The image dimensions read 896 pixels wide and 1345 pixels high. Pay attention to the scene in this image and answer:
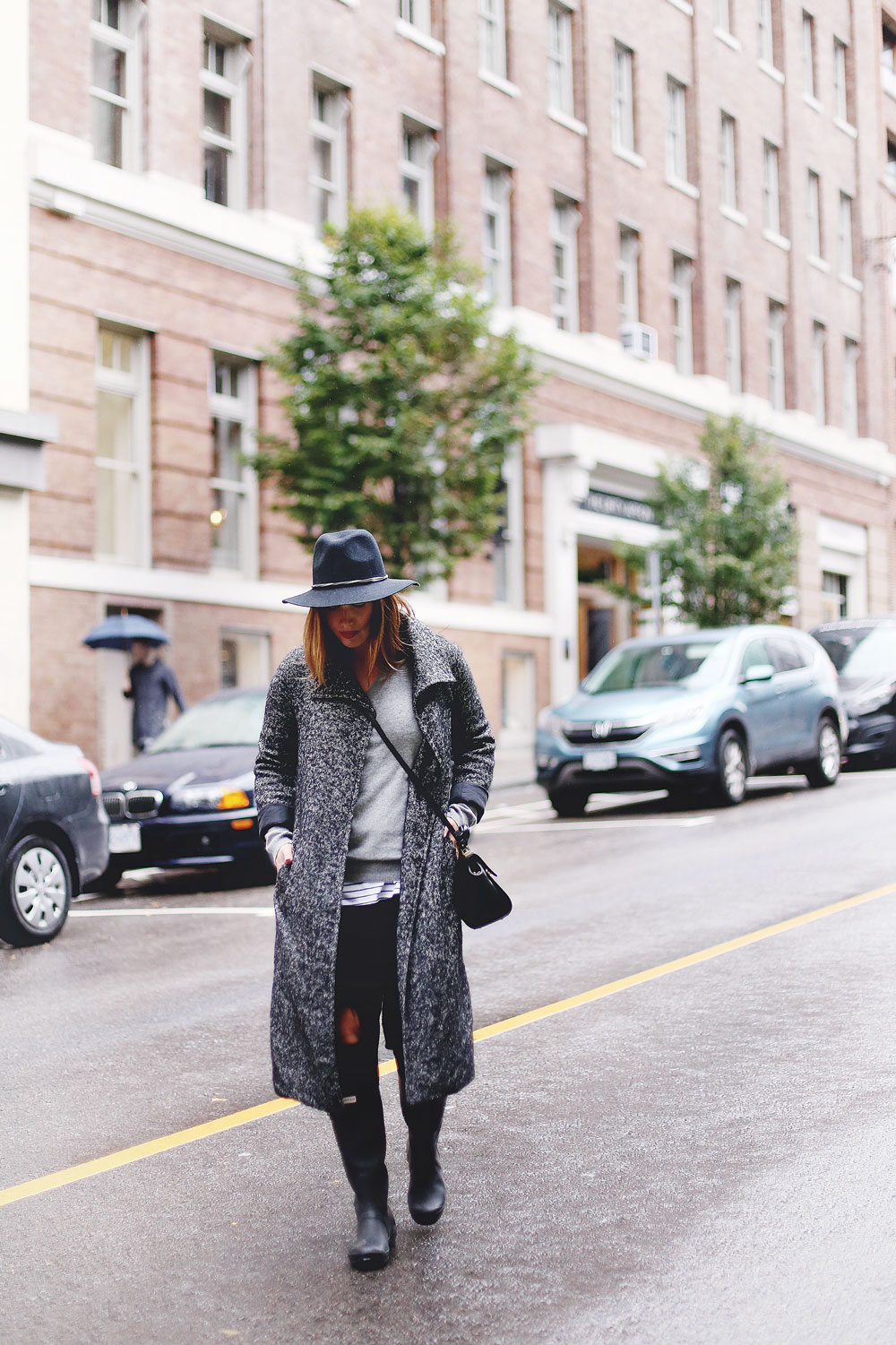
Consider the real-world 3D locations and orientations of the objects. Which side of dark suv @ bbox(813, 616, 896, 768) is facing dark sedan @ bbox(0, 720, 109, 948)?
front

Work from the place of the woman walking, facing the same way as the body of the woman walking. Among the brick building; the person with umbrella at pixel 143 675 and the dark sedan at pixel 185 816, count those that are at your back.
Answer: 3

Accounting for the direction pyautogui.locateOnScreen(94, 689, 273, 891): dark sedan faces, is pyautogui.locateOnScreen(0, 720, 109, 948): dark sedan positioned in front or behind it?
in front

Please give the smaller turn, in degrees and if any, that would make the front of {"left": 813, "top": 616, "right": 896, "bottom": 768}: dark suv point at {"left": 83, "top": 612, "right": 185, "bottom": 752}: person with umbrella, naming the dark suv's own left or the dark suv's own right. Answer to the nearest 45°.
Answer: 0° — it already faces them

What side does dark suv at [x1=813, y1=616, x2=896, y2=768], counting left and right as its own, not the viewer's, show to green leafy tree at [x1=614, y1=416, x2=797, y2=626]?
right

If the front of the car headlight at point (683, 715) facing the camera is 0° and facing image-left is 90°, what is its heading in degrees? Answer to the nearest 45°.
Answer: approximately 45°

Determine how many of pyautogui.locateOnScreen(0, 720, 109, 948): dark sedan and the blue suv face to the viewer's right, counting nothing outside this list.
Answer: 0

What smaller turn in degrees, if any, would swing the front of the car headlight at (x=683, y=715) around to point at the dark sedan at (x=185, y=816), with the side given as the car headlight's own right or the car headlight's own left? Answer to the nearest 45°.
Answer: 0° — it already faces it

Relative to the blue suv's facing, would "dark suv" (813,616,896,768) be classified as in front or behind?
behind

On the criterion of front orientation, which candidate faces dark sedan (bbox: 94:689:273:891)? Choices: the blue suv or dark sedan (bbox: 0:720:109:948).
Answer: the blue suv
